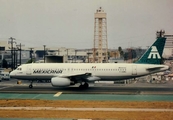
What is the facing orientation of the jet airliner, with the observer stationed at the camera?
facing to the left of the viewer
